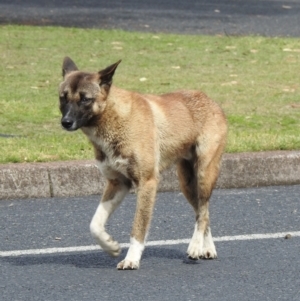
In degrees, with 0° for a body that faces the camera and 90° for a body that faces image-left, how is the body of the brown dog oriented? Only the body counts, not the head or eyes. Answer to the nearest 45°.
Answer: approximately 45°
